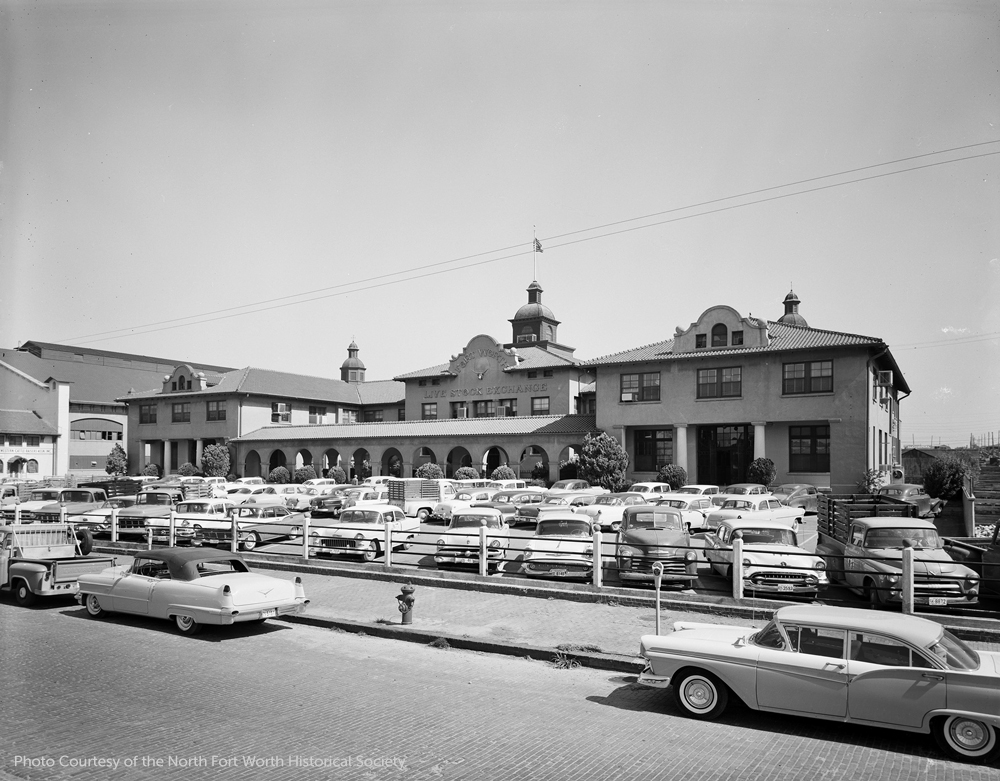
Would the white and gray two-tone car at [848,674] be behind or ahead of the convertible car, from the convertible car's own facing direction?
behind

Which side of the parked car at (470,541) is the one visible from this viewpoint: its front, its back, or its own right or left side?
front

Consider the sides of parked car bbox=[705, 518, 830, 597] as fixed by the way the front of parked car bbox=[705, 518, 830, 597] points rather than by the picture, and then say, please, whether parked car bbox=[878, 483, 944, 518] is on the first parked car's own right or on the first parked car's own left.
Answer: on the first parked car's own left

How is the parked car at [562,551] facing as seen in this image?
toward the camera

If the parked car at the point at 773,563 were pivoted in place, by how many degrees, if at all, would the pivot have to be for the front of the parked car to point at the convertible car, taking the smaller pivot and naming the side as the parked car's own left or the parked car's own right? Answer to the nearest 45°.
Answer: approximately 90° to the parked car's own right

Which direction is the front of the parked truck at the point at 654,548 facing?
toward the camera

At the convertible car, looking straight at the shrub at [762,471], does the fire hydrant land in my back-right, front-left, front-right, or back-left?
front-right

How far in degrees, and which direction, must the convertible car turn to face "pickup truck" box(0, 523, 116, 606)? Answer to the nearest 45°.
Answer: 0° — it already faces it

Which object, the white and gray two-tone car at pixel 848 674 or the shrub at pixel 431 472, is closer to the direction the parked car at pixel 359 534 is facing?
the white and gray two-tone car

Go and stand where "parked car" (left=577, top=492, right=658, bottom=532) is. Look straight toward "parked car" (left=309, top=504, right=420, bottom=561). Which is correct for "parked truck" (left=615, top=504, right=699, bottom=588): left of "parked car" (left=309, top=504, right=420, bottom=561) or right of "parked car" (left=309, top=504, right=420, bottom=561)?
left

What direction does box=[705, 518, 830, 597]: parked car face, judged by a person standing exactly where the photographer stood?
facing the viewer and to the right of the viewer

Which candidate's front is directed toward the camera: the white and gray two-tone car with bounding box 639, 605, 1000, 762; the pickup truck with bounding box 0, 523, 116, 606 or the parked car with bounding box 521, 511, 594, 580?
the parked car

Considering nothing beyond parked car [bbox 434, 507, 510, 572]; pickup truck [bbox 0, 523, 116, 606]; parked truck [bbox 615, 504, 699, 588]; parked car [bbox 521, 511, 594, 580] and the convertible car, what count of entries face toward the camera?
3

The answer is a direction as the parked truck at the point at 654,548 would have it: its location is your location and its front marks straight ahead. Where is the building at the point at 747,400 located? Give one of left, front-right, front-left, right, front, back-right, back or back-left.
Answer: back
